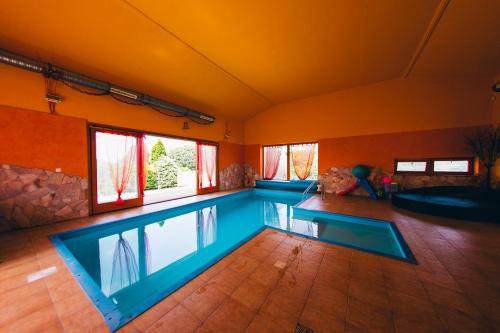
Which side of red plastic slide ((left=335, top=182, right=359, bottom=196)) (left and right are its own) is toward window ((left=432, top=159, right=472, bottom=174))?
back

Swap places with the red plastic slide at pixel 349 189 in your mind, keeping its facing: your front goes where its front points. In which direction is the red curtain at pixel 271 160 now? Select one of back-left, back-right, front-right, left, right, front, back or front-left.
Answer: front

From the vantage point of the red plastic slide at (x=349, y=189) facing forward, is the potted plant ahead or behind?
behind

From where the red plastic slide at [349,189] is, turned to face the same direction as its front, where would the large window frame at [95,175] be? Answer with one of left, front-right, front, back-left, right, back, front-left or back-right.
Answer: front-left

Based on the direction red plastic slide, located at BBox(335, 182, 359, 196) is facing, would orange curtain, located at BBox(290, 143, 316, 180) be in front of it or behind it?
in front

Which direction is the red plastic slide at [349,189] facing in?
to the viewer's left

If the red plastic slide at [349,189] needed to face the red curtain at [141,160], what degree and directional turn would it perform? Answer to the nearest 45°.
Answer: approximately 45° to its left

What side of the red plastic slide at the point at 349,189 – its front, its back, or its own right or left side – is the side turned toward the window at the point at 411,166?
back

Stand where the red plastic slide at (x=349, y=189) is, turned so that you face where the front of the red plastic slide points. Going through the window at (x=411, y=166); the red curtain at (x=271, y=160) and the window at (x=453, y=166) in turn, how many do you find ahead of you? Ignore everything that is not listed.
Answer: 1

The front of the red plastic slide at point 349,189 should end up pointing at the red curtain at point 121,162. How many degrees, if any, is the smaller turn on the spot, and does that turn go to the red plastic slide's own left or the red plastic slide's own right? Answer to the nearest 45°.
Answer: approximately 45° to the red plastic slide's own left

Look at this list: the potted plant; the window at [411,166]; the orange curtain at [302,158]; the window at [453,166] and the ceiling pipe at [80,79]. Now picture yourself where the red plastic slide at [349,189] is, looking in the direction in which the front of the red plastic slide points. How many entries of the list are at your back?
3

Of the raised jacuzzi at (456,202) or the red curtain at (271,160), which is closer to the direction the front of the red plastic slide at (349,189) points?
the red curtain

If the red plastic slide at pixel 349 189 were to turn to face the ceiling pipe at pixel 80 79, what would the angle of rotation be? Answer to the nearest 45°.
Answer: approximately 45° to its left

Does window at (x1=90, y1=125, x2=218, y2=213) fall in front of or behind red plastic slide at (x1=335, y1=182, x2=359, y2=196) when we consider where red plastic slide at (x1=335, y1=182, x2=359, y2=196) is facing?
in front

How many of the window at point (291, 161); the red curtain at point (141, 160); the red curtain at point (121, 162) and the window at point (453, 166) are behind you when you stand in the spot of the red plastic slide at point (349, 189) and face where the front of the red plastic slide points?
1
